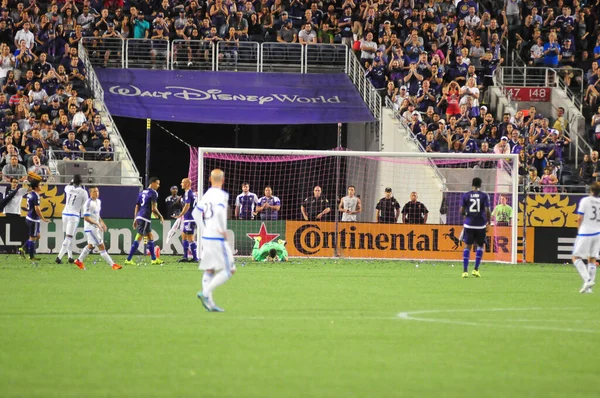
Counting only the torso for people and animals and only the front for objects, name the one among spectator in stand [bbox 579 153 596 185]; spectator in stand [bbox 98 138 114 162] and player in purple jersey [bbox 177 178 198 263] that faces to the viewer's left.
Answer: the player in purple jersey

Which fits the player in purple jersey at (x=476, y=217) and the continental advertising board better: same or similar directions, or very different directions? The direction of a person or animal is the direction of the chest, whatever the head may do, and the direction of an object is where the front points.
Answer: very different directions

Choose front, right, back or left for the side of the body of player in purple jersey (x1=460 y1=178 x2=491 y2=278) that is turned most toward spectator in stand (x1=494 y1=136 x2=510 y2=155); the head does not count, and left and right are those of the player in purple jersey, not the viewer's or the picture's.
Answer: front

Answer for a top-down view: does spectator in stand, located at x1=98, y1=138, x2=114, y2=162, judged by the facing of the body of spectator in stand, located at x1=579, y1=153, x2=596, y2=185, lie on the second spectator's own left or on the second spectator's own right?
on the second spectator's own right

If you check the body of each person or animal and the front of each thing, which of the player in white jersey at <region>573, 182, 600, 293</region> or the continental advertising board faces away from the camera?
the player in white jersey

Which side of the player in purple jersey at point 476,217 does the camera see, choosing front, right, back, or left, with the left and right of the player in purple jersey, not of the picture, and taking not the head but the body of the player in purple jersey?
back

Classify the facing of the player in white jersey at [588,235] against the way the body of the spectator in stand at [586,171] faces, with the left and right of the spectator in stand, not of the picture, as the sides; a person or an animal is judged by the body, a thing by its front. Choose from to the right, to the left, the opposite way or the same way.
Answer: the opposite way

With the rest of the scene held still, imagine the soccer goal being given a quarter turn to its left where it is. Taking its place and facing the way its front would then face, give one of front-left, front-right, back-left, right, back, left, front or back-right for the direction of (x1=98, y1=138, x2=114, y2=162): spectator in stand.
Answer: back

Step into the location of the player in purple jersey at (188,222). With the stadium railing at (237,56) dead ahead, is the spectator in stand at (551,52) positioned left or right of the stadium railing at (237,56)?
right

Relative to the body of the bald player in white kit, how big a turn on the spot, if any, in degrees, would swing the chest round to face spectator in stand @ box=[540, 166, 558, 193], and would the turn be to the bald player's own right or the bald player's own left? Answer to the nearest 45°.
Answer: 0° — they already face them

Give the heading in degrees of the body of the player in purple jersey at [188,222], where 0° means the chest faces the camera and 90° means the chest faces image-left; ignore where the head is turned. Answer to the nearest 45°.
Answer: approximately 90°

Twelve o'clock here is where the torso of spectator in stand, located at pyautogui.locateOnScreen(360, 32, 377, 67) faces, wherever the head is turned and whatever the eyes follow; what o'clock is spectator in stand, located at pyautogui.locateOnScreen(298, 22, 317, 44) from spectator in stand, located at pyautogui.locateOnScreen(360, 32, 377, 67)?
spectator in stand, located at pyautogui.locateOnScreen(298, 22, 317, 44) is roughly at 3 o'clock from spectator in stand, located at pyautogui.locateOnScreen(360, 32, 377, 67).

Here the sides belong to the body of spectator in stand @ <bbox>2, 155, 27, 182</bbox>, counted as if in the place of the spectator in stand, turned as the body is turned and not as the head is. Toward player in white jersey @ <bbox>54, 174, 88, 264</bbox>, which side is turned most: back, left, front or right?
front

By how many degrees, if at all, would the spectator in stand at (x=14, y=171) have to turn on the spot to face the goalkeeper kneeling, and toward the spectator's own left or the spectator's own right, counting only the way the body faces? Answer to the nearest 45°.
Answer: approximately 45° to the spectator's own left
